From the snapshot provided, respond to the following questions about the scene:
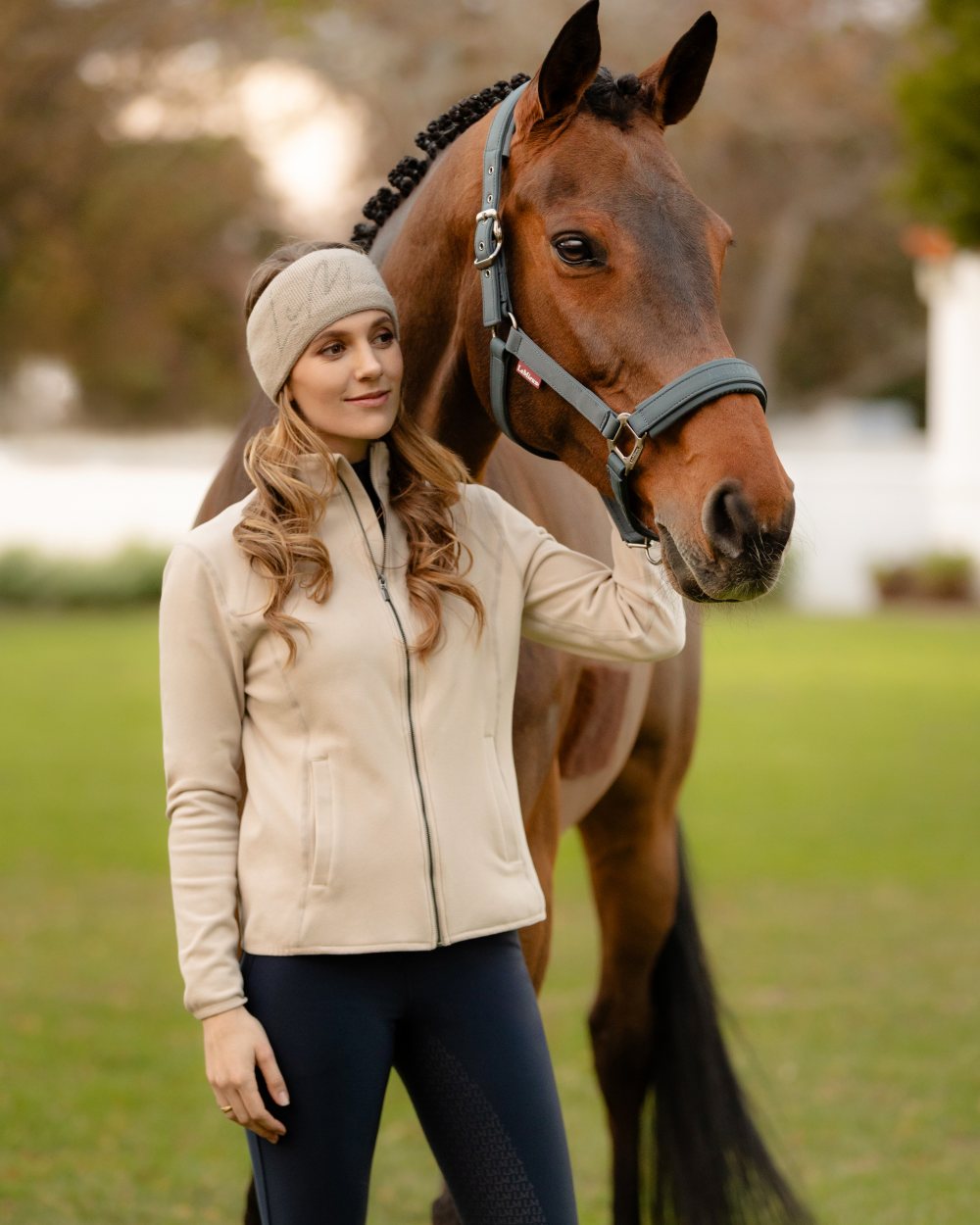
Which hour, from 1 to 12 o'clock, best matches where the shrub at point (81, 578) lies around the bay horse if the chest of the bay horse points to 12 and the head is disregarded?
The shrub is roughly at 4 o'clock from the bay horse.

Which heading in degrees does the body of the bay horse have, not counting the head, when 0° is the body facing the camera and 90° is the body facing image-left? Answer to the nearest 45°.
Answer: approximately 45°

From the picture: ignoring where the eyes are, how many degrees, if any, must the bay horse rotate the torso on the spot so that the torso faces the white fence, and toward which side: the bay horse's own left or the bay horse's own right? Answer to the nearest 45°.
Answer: approximately 135° to the bay horse's own right

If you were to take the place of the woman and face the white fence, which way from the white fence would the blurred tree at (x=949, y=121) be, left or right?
right

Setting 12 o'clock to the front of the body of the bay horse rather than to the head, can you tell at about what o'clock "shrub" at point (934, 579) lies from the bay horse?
The shrub is roughly at 5 o'clock from the bay horse.
